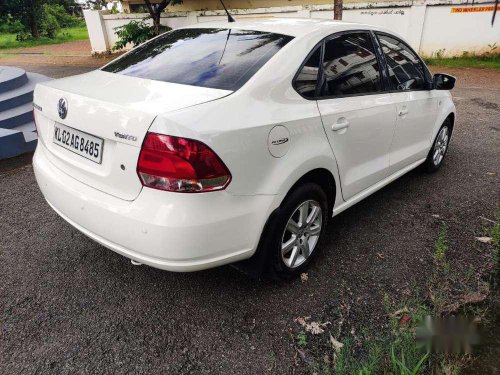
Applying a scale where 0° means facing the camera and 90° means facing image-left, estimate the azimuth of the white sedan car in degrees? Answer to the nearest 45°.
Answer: approximately 225°

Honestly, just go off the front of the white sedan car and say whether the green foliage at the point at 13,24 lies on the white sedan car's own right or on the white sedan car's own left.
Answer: on the white sedan car's own left

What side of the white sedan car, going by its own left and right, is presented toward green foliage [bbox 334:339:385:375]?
right

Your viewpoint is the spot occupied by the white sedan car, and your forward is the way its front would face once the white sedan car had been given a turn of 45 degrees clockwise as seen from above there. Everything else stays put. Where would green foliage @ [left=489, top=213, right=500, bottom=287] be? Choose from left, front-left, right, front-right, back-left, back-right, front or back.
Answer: front

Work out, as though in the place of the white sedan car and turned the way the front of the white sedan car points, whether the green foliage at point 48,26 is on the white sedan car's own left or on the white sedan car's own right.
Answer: on the white sedan car's own left

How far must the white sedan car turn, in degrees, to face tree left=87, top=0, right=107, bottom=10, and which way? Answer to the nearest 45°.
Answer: approximately 45° to its left

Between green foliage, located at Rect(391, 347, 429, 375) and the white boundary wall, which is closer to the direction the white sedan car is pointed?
the white boundary wall

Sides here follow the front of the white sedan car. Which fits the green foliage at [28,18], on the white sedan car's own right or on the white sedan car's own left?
on the white sedan car's own left

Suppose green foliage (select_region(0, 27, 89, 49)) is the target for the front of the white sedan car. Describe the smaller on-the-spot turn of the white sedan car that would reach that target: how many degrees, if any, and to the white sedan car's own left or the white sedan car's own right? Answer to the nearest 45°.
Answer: approximately 90° to the white sedan car's own left

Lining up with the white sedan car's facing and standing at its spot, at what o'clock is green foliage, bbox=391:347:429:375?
The green foliage is roughly at 3 o'clock from the white sedan car.
